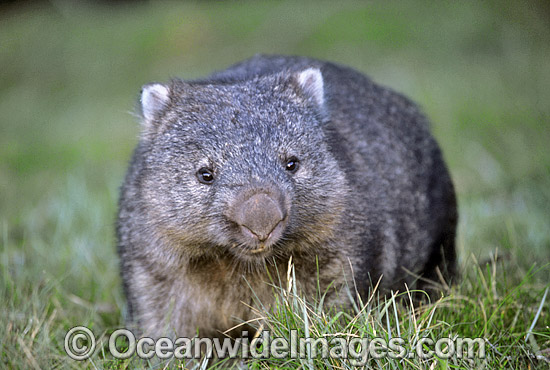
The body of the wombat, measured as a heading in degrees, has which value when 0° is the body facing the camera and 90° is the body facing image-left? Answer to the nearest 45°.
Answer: approximately 45°
